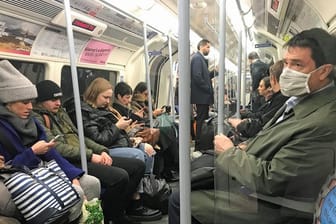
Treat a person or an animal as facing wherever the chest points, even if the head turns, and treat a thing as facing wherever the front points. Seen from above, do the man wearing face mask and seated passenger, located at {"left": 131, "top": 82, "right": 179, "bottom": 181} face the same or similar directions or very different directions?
very different directions

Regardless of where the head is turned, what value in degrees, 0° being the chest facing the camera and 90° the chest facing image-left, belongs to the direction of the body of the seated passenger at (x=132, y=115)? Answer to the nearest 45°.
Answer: approximately 315°

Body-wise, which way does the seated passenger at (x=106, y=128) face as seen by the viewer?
to the viewer's right

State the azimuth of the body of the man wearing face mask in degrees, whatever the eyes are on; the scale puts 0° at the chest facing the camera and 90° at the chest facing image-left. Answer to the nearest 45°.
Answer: approximately 90°

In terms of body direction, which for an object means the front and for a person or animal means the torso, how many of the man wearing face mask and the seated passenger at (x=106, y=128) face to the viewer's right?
1
